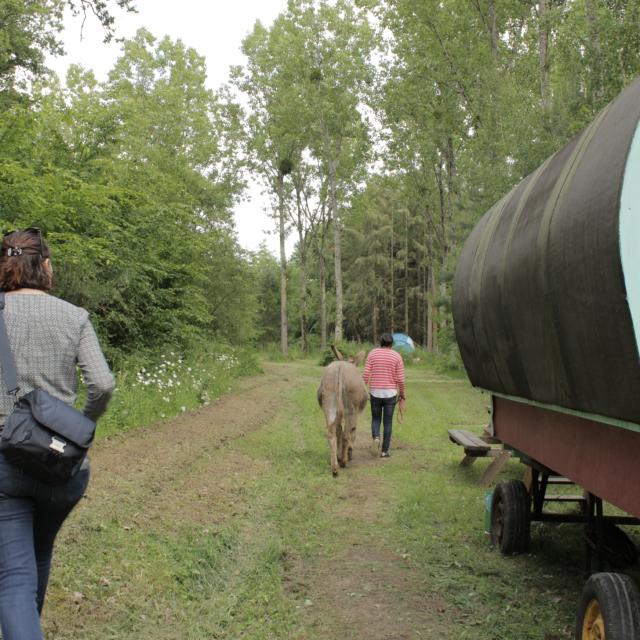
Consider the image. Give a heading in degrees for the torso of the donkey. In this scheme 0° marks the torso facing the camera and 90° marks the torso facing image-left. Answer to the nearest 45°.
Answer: approximately 180°

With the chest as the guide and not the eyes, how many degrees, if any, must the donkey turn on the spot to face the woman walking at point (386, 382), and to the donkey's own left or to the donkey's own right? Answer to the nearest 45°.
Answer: approximately 45° to the donkey's own right

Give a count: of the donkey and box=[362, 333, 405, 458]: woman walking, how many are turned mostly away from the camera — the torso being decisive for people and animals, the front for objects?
2

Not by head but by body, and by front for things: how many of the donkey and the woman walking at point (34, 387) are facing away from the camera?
2

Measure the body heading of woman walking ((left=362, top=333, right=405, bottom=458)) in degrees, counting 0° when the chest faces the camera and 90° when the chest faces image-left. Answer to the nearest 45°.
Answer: approximately 180°

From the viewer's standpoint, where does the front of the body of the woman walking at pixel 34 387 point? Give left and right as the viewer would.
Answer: facing away from the viewer

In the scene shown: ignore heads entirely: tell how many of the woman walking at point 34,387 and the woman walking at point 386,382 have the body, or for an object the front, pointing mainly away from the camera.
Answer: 2

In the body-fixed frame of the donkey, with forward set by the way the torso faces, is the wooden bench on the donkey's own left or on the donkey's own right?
on the donkey's own right

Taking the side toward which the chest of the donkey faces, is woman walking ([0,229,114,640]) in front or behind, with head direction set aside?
behind

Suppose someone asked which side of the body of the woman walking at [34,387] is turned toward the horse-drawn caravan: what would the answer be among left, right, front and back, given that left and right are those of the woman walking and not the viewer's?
right
